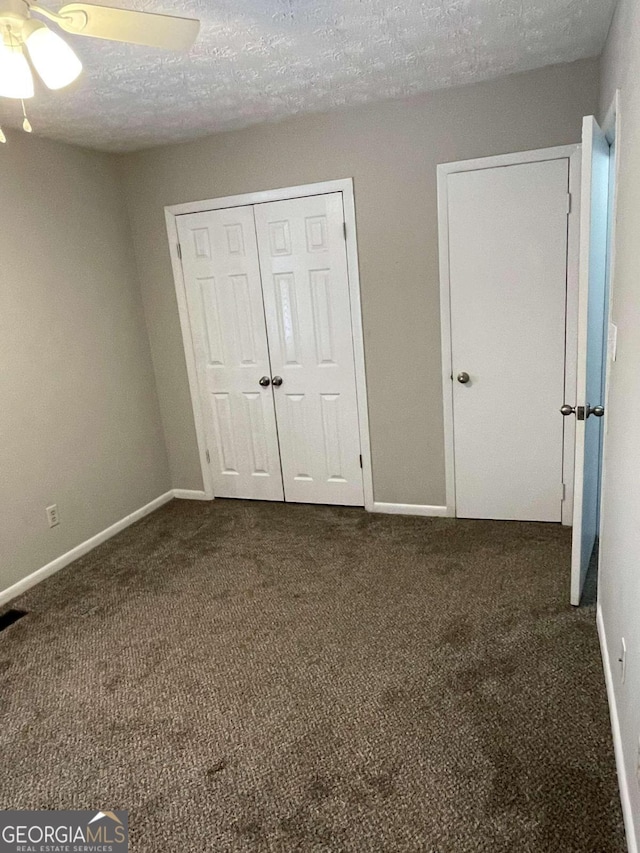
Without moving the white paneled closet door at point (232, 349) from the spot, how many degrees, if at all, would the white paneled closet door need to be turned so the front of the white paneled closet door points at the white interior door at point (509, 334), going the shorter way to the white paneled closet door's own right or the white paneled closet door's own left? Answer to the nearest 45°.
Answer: approximately 45° to the white paneled closet door's own left

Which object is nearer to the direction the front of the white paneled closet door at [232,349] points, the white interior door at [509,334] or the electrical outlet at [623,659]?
the electrical outlet

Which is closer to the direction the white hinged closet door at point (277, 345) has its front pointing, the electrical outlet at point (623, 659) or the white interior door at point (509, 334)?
the electrical outlet

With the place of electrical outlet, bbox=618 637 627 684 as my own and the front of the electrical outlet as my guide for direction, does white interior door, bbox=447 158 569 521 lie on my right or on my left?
on my right

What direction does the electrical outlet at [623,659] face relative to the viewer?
to the viewer's left

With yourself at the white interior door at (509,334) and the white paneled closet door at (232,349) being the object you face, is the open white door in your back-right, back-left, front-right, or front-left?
back-left

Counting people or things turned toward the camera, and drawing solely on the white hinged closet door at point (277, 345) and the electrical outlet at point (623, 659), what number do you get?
1

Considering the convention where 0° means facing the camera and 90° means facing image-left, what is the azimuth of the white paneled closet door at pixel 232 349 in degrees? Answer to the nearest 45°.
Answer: approximately 0°

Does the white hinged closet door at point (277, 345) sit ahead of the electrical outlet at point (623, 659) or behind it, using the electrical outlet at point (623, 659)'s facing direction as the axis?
ahead

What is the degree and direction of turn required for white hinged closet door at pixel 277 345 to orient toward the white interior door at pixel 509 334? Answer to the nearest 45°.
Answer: approximately 45° to its left

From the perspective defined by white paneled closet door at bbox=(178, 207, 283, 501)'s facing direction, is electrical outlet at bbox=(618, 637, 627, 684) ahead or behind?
ahead

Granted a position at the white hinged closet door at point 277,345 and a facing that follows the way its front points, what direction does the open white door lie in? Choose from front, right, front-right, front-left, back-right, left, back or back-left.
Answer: front-left
